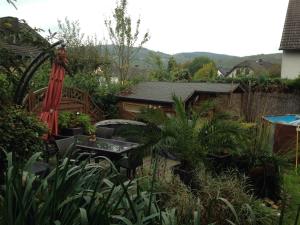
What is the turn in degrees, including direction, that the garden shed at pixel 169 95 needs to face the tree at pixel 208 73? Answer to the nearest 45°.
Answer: approximately 180°

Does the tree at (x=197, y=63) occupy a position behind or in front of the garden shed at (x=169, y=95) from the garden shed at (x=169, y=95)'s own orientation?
behind

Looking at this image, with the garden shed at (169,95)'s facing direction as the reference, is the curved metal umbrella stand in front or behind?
in front

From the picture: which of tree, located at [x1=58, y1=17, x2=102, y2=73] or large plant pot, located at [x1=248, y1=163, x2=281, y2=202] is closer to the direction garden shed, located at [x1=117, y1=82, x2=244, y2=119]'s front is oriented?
the large plant pot

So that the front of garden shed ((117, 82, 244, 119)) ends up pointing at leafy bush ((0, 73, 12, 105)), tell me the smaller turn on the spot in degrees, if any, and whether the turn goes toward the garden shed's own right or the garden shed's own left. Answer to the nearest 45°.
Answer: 0° — it already faces it

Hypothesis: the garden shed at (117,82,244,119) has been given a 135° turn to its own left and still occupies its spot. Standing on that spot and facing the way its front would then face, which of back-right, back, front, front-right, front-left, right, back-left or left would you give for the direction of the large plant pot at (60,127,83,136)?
back

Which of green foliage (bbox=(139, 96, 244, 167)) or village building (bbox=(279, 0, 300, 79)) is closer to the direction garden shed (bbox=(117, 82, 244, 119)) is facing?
the green foliage

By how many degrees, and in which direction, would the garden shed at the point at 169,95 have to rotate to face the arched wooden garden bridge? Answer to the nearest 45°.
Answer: approximately 45° to its right

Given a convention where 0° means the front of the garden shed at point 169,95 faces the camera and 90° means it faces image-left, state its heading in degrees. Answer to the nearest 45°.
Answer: approximately 0°

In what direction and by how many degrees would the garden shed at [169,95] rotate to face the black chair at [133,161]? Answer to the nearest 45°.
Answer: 0° — it already faces it

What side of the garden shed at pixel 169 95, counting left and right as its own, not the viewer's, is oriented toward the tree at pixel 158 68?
back

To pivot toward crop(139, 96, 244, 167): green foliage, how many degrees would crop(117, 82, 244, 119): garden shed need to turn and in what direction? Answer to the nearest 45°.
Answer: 0° — it already faces it

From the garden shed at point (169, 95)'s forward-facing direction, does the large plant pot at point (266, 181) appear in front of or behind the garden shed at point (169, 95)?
in front
